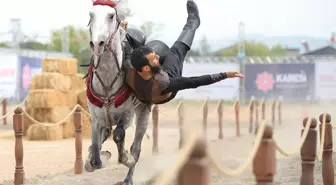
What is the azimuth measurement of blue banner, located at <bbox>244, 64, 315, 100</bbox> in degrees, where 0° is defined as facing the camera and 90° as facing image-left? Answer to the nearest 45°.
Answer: approximately 0°

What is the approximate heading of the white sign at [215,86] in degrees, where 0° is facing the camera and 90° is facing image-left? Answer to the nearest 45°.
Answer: approximately 0°

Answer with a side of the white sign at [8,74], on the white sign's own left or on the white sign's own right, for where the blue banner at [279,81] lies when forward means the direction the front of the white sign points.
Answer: on the white sign's own left

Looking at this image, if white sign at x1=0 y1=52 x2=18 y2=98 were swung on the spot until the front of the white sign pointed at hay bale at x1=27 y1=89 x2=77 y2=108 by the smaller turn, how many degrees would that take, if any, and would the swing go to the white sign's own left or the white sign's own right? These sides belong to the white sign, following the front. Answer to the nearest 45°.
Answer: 0° — it already faces it

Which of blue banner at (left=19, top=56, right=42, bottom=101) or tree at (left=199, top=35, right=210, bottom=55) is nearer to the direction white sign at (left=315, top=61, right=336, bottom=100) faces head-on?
the blue banner

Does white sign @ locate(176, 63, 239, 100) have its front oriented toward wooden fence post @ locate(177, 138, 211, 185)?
yes

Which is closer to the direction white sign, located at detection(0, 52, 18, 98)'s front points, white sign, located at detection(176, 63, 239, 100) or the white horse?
the white horse

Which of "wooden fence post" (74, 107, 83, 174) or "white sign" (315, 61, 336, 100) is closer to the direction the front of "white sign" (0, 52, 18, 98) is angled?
the wooden fence post
